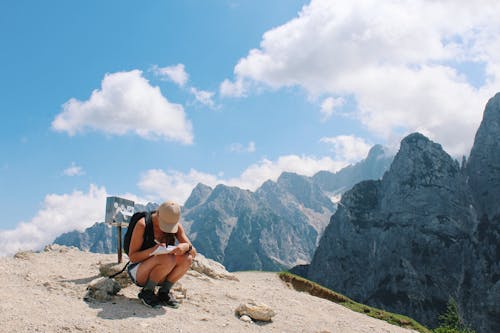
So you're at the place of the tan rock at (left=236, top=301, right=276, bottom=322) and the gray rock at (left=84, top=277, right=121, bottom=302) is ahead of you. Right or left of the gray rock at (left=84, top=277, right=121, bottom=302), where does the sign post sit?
right

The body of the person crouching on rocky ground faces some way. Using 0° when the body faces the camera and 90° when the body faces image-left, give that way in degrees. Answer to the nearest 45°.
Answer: approximately 315°

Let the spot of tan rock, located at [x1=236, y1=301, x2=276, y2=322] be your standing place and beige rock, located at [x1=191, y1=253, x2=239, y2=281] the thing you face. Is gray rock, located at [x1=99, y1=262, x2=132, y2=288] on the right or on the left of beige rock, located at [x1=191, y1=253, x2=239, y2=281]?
left

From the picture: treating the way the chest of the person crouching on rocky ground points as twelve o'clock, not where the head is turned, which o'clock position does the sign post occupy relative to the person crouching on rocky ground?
The sign post is roughly at 7 o'clock from the person crouching on rocky ground.

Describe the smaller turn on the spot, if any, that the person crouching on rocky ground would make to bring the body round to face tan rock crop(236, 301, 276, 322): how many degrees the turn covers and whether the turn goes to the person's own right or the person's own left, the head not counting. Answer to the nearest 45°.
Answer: approximately 45° to the person's own left

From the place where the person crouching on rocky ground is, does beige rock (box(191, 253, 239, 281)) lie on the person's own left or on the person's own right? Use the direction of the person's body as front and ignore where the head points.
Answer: on the person's own left

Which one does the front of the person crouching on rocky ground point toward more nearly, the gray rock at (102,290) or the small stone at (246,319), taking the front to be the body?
the small stone
